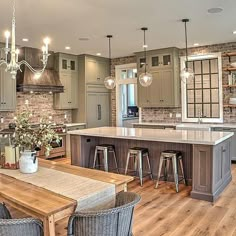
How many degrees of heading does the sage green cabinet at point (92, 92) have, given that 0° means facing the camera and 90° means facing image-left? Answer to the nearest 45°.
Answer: approximately 315°

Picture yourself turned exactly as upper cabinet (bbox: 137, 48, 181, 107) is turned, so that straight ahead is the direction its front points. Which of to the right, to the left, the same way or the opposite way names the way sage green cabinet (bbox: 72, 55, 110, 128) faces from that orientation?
to the left

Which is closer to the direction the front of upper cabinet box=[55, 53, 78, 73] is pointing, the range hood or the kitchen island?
the kitchen island

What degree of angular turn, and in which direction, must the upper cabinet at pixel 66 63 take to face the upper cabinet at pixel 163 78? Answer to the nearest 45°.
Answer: approximately 45° to its left

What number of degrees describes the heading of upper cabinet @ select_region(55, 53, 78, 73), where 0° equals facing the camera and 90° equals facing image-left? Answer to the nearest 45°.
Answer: approximately 315°

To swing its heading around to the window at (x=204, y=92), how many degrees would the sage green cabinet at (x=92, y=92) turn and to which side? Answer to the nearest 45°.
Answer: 0° — it already faces it

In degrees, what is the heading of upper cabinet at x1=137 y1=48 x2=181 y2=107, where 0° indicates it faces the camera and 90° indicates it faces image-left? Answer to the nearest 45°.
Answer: approximately 45°

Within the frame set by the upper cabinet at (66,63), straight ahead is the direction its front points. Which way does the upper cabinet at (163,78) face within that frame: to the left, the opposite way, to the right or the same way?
to the right

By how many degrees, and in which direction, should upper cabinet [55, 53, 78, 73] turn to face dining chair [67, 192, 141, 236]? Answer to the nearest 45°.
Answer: approximately 45° to its right
